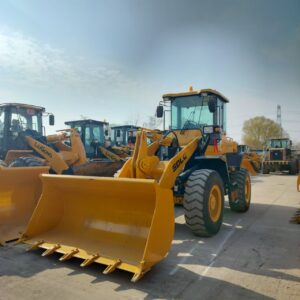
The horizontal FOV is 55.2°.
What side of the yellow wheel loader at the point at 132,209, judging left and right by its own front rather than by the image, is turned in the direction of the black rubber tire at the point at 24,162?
right

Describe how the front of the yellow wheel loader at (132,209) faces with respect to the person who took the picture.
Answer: facing the viewer and to the left of the viewer

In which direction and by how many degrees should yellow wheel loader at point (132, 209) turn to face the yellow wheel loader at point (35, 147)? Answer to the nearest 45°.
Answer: approximately 90° to its right
